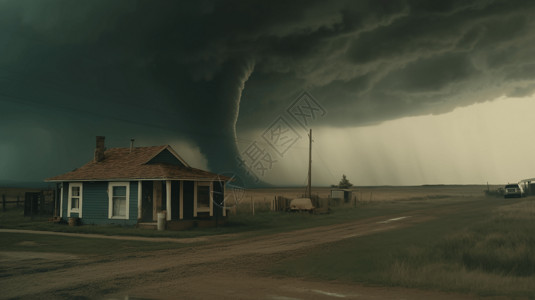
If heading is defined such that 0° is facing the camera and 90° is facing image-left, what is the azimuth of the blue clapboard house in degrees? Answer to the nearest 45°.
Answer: approximately 315°
